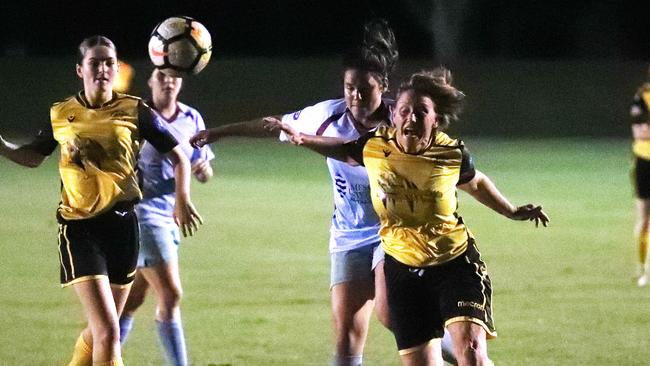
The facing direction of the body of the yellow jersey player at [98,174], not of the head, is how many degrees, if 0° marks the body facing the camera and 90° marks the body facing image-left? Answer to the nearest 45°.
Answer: approximately 0°

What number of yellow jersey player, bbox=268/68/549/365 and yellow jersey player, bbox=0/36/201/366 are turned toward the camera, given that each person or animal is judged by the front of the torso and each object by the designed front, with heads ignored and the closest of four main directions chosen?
2

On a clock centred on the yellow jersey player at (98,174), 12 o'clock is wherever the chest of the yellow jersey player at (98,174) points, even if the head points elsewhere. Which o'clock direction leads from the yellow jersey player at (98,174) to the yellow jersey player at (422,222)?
the yellow jersey player at (422,222) is roughly at 10 o'clock from the yellow jersey player at (98,174).

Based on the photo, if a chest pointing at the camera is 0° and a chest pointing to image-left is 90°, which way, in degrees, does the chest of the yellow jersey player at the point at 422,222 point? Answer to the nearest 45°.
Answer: approximately 0°

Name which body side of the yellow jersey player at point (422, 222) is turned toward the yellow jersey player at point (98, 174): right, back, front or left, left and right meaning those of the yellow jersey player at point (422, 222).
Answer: right
